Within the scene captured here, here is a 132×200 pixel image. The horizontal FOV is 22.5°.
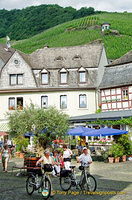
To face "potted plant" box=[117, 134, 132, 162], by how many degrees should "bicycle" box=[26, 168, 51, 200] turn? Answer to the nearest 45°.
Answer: approximately 90° to its left

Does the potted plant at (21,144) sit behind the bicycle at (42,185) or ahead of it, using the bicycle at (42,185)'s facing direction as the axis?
behind

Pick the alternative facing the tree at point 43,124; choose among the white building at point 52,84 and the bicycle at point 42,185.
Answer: the white building

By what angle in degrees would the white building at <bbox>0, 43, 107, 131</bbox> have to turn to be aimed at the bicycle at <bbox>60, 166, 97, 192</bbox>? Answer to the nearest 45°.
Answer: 0° — it already faces it

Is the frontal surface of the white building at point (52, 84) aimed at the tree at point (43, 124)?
yes

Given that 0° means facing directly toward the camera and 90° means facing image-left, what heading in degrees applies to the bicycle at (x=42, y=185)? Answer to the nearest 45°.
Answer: approximately 315°

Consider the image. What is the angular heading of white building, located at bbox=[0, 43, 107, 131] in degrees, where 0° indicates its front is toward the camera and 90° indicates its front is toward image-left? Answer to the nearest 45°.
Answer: approximately 0°

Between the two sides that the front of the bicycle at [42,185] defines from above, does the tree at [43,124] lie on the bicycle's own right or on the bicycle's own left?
on the bicycle's own left

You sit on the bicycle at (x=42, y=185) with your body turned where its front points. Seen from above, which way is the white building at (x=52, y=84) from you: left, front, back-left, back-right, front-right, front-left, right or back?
back-left

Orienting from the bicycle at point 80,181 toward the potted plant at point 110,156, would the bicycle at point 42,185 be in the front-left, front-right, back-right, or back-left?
back-left

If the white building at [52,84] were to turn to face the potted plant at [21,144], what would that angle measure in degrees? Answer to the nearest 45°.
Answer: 0° — it already faces it
